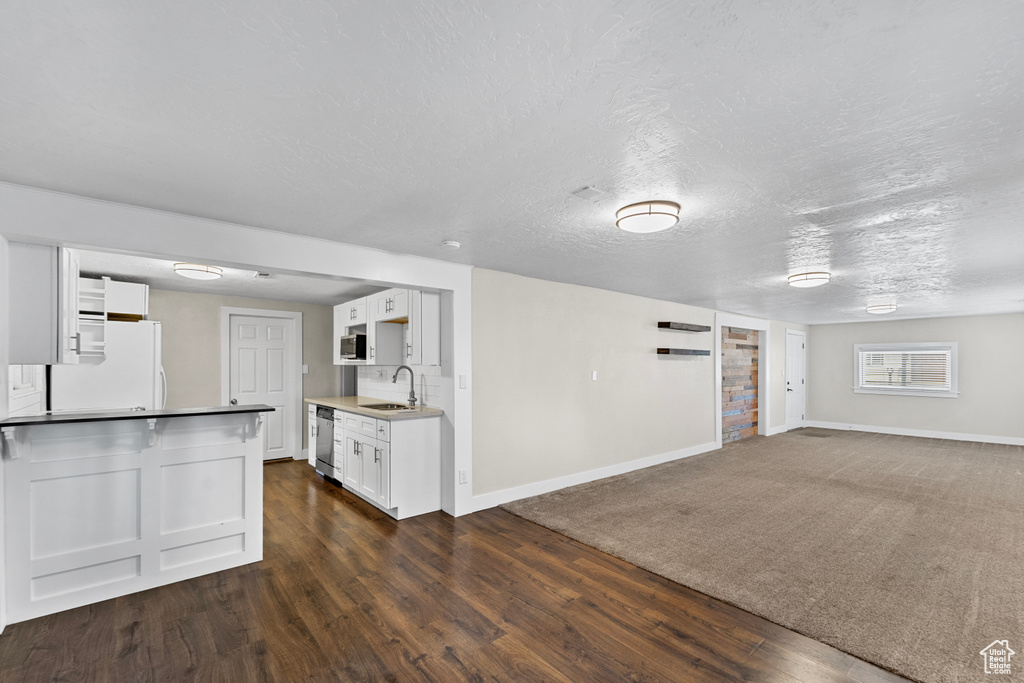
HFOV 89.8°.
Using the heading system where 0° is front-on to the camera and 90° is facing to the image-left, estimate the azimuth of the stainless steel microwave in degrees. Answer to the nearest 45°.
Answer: approximately 45°

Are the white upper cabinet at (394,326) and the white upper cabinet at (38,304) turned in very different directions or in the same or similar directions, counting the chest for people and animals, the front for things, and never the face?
very different directions

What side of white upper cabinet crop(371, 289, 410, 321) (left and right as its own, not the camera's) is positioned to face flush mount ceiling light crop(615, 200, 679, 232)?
left

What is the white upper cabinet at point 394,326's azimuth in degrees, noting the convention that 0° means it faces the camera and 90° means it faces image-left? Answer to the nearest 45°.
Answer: approximately 45°

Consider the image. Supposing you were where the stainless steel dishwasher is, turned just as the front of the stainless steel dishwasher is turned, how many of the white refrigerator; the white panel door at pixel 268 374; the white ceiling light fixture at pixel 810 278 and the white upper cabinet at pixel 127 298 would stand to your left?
1

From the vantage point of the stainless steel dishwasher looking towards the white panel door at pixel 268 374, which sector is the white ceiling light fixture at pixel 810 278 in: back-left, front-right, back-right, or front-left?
back-right

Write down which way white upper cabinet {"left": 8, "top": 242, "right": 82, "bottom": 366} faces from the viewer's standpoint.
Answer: facing to the right of the viewer
